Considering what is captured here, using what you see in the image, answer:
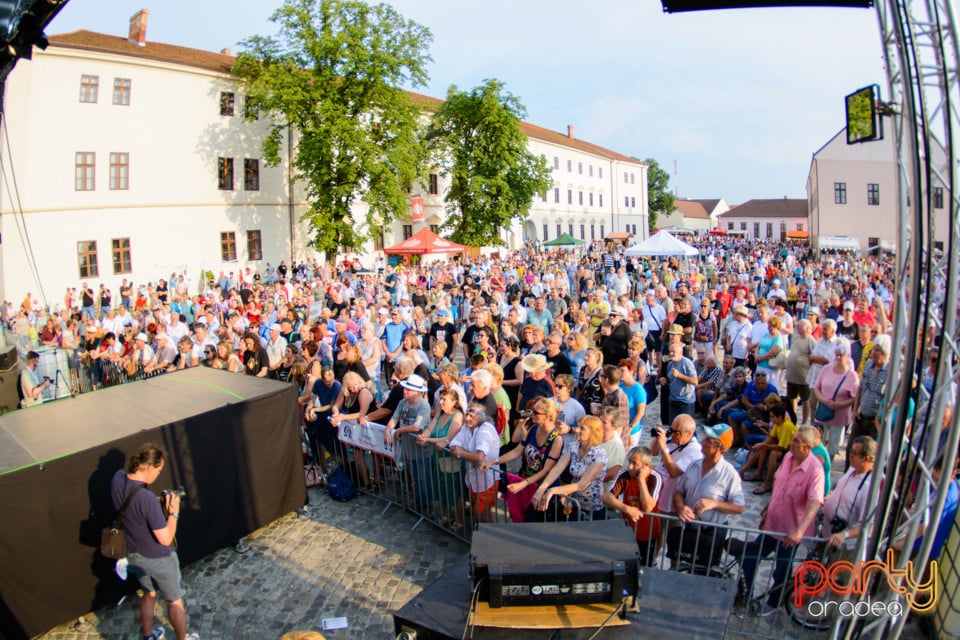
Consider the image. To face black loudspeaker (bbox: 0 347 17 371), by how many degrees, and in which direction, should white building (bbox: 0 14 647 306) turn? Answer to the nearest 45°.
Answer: approximately 45° to its right

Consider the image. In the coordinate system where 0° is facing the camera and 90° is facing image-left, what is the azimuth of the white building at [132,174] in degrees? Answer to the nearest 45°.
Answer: approximately 315°

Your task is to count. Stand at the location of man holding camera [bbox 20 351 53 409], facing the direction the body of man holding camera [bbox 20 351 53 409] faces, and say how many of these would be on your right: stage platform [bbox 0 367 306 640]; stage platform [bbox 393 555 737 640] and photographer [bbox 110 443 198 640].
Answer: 3

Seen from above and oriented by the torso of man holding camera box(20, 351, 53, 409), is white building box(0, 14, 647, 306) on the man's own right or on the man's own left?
on the man's own left

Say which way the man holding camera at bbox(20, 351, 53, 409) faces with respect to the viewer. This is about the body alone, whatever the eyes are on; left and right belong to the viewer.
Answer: facing to the right of the viewer

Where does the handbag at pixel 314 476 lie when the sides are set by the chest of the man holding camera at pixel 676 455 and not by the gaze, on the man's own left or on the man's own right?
on the man's own right

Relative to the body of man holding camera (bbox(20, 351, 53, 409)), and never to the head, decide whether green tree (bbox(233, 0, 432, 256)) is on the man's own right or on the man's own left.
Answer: on the man's own left

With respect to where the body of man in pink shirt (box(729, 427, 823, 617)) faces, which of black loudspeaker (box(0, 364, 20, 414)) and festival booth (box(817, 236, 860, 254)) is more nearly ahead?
the black loudspeaker

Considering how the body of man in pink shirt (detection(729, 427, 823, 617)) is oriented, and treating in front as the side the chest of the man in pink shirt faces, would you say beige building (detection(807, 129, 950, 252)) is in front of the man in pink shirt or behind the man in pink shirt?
behind

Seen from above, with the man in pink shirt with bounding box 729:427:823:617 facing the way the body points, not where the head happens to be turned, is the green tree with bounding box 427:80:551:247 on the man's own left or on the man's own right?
on the man's own right
